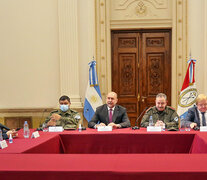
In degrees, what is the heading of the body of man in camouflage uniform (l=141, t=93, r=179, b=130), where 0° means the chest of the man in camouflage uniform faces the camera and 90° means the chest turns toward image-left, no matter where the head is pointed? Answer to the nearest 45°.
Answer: approximately 0°

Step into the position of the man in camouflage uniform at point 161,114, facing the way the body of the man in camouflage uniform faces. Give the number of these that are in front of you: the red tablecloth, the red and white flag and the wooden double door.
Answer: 1

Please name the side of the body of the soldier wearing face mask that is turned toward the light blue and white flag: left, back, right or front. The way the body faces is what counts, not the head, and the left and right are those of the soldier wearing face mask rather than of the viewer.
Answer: back

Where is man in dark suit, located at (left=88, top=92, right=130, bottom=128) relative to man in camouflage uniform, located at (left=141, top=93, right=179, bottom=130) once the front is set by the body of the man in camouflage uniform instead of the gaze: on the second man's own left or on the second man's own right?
on the second man's own right

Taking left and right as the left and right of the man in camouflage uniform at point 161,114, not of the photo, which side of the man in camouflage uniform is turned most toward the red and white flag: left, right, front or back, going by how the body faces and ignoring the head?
back

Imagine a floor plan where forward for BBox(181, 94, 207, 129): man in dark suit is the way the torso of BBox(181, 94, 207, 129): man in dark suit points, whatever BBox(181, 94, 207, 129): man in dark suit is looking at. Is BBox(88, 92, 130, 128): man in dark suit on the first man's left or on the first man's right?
on the first man's right

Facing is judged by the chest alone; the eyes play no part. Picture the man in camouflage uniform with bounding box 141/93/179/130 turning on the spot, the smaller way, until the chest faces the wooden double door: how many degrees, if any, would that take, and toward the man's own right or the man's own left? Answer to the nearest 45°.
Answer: approximately 180°
